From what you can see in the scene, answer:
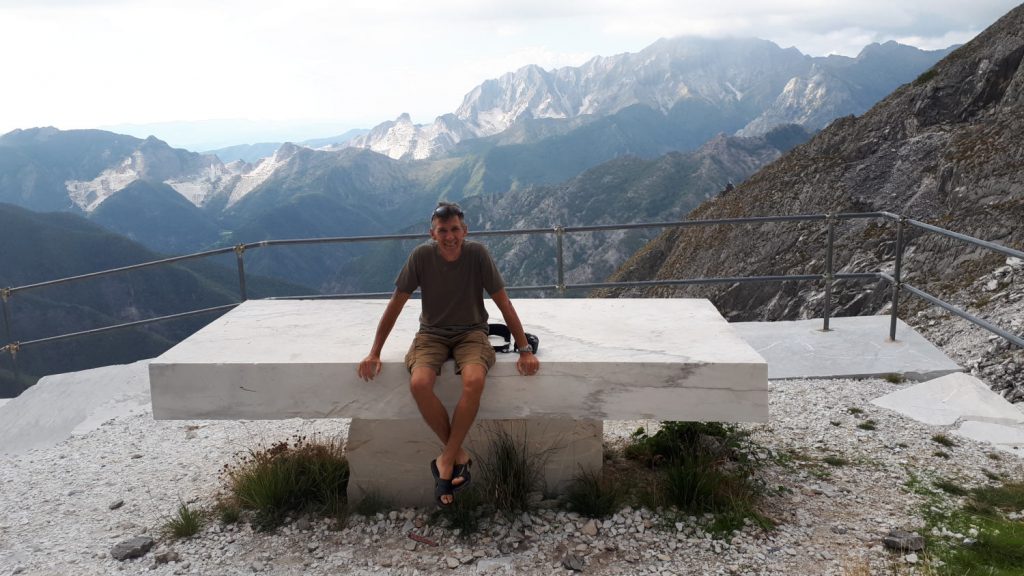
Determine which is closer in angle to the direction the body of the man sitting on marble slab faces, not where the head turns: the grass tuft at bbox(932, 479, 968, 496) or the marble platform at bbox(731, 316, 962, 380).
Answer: the grass tuft

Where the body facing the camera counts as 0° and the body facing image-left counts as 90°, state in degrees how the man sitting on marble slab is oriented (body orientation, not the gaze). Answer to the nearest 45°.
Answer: approximately 0°

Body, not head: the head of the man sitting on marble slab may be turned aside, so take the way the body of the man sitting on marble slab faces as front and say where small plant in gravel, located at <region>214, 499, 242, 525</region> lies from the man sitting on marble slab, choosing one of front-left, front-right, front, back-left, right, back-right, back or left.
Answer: right

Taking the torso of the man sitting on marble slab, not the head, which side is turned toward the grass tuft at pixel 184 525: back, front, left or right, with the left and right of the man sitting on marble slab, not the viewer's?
right

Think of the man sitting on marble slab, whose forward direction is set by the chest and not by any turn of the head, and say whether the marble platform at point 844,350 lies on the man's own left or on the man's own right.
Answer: on the man's own left

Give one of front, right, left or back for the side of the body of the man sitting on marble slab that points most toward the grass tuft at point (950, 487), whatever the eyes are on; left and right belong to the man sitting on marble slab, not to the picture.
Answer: left

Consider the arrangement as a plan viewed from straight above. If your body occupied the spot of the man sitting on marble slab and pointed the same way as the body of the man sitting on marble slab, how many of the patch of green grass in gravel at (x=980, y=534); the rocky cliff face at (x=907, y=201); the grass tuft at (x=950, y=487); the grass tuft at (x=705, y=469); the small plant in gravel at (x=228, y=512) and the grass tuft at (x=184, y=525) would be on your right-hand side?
2

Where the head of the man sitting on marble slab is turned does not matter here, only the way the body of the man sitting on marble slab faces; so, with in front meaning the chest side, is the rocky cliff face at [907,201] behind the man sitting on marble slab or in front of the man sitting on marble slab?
behind

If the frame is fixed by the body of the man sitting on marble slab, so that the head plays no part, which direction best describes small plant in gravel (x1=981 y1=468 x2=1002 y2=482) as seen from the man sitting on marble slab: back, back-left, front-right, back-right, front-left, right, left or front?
left

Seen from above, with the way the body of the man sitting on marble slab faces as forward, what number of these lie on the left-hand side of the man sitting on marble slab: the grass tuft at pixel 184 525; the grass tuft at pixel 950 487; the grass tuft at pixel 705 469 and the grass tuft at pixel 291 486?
2

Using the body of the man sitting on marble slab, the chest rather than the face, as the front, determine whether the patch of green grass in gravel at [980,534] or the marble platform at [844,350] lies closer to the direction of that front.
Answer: the patch of green grass in gravel

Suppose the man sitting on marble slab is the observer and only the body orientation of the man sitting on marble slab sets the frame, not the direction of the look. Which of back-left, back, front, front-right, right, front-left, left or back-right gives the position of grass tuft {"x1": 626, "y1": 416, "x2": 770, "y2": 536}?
left

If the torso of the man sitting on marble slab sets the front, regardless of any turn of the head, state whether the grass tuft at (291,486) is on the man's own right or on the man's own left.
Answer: on the man's own right

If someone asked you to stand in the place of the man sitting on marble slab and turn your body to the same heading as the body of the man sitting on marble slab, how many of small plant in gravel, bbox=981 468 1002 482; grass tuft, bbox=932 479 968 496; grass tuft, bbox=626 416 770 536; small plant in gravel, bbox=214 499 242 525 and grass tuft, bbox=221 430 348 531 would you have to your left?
3

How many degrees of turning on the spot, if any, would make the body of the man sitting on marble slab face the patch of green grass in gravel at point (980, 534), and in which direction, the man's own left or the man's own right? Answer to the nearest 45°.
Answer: approximately 90° to the man's own left
